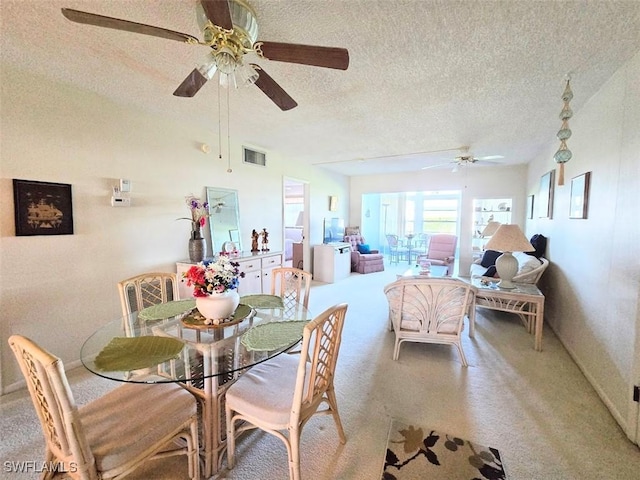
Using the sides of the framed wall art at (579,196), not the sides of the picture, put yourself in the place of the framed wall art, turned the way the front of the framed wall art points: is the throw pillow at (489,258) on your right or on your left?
on your right

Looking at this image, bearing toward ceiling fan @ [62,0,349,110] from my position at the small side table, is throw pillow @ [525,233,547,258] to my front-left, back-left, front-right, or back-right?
back-right

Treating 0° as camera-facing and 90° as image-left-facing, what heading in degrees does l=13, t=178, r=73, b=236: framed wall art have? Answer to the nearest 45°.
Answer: approximately 315°

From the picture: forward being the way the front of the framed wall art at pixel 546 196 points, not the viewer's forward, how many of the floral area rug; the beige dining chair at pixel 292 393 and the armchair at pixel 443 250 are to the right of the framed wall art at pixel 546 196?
1

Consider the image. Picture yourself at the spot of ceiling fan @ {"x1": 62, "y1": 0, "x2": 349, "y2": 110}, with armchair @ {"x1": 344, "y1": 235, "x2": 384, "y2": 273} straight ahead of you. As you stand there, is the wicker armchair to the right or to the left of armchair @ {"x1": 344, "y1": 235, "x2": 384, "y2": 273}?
right

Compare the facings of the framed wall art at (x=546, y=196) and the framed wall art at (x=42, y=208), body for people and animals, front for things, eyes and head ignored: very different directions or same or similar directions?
very different directions

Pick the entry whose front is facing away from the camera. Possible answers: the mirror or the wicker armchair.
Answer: the wicker armchair

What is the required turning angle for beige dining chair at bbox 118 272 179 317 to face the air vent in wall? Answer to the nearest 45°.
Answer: approximately 90° to its left

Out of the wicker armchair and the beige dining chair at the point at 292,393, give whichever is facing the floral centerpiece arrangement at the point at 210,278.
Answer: the beige dining chair
